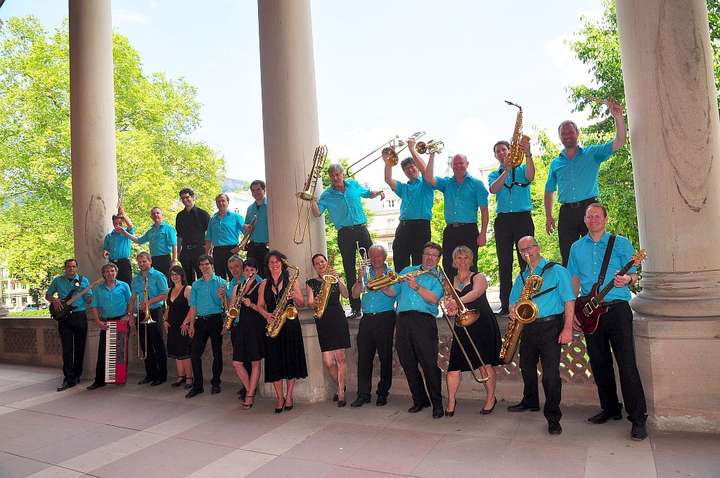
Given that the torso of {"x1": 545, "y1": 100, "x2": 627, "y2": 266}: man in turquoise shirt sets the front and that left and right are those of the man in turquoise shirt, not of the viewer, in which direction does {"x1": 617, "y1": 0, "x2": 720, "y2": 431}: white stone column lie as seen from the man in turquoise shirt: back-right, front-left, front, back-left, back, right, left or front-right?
front-left

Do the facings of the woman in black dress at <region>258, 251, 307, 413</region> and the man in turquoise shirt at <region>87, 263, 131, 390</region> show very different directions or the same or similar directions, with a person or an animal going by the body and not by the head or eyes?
same or similar directions

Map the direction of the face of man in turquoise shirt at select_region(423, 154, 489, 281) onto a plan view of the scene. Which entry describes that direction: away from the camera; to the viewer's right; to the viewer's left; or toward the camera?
toward the camera

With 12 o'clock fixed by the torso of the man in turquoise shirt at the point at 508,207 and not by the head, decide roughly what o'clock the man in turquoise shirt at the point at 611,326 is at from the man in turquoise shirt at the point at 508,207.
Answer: the man in turquoise shirt at the point at 611,326 is roughly at 11 o'clock from the man in turquoise shirt at the point at 508,207.

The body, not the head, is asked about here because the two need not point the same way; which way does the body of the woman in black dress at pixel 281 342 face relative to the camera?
toward the camera

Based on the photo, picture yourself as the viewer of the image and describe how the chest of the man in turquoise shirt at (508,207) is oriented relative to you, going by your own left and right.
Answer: facing the viewer

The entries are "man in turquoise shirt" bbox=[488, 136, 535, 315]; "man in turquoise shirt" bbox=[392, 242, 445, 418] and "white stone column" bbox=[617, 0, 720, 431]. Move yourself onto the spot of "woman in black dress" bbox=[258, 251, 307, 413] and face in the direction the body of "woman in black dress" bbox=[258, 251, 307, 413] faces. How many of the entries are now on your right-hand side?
0

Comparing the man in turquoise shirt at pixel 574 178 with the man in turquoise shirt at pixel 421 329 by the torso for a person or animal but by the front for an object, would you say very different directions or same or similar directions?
same or similar directions

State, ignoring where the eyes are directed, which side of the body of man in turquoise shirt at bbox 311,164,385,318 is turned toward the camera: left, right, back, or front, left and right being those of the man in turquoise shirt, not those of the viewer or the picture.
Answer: front

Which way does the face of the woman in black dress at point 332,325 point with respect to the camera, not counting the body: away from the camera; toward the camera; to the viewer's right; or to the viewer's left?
toward the camera

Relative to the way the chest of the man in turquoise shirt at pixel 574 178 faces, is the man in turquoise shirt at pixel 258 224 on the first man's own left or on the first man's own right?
on the first man's own right

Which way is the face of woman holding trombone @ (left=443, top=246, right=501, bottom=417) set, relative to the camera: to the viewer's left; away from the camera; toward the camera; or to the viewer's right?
toward the camera

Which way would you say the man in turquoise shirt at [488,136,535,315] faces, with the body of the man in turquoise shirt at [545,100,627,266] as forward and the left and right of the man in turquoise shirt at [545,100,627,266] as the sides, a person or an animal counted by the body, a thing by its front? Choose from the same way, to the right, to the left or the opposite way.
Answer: the same way

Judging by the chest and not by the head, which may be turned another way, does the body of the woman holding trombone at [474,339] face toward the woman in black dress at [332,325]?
no

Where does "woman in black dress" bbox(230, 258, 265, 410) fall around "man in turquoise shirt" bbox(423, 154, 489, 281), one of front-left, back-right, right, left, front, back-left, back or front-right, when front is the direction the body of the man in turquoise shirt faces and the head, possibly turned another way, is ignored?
right

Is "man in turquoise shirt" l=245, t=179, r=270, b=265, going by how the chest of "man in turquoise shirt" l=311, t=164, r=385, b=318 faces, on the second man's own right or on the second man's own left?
on the second man's own right

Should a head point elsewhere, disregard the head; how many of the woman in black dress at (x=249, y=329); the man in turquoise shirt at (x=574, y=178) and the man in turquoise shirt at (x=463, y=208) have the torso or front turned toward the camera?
3

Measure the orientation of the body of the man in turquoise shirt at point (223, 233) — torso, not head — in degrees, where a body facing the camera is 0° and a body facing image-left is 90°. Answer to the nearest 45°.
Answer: approximately 0°

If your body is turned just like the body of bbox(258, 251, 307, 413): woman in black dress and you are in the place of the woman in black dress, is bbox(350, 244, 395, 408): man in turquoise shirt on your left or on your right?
on your left

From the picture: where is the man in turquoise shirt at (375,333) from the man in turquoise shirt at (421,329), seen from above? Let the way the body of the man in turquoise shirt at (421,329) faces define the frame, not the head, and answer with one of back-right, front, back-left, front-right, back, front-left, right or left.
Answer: right
